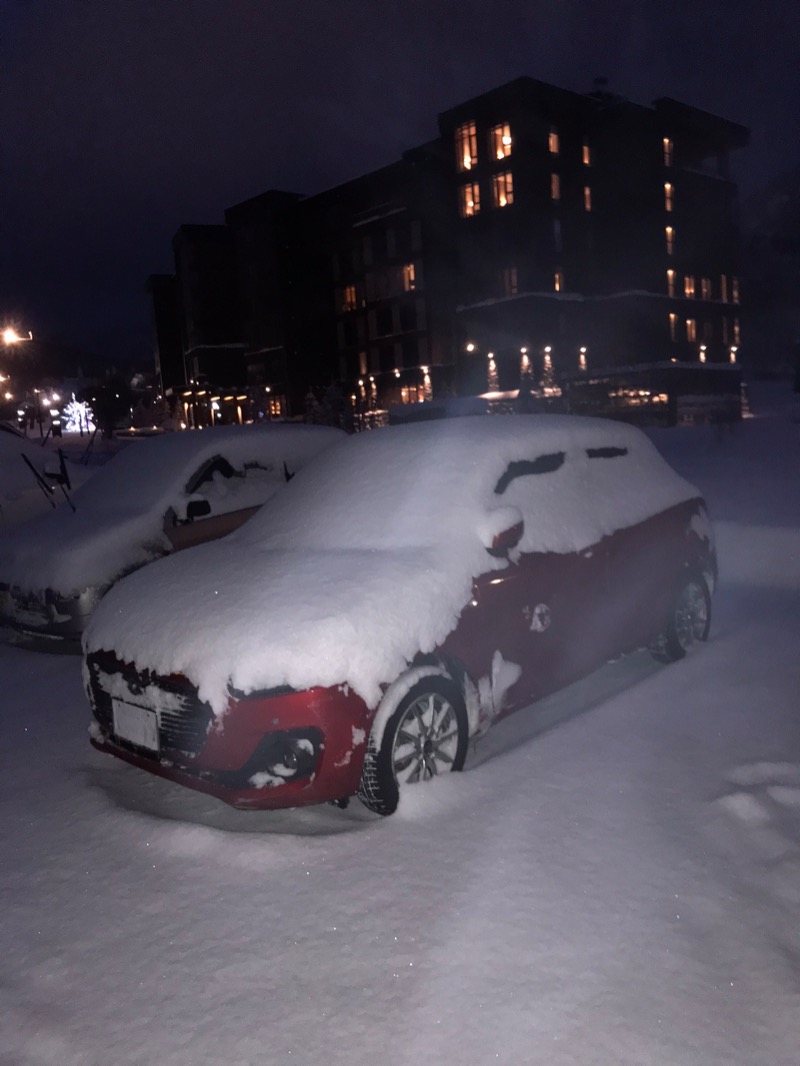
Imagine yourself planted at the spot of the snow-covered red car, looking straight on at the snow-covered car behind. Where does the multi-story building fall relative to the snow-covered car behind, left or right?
right

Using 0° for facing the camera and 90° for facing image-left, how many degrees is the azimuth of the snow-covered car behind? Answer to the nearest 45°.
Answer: approximately 45°

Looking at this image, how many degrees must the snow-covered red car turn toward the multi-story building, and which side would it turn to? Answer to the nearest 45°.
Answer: approximately 135° to its right

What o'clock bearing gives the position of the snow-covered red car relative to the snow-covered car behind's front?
The snow-covered red car is roughly at 10 o'clock from the snow-covered car behind.

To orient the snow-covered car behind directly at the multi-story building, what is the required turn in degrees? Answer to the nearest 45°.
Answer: approximately 180°

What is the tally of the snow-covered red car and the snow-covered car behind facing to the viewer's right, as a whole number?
0

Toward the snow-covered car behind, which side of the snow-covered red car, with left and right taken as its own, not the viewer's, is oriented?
right

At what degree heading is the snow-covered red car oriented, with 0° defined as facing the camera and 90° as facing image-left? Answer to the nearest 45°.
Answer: approximately 45°

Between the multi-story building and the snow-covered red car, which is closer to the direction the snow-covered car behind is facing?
the snow-covered red car
